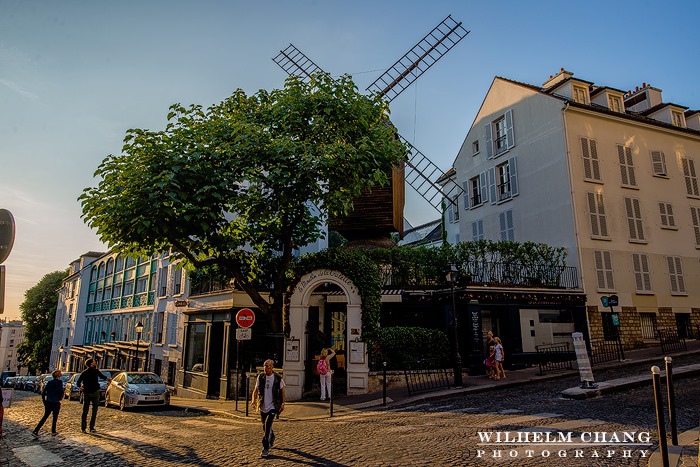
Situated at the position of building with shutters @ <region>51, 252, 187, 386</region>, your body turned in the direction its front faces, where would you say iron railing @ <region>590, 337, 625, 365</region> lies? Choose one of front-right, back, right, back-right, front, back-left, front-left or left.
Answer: left

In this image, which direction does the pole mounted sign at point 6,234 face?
toward the camera

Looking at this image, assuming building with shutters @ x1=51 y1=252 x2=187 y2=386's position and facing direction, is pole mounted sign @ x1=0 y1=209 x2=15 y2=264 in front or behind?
in front

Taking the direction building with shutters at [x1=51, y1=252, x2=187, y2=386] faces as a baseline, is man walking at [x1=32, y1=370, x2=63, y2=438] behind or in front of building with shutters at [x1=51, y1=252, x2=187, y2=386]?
in front

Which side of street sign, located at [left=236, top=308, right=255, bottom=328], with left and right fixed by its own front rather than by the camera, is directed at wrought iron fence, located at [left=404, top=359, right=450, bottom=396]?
left

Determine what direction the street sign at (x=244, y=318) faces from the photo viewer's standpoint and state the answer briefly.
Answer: facing the viewer

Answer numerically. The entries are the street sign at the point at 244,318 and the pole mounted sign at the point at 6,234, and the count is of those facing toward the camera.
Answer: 2
